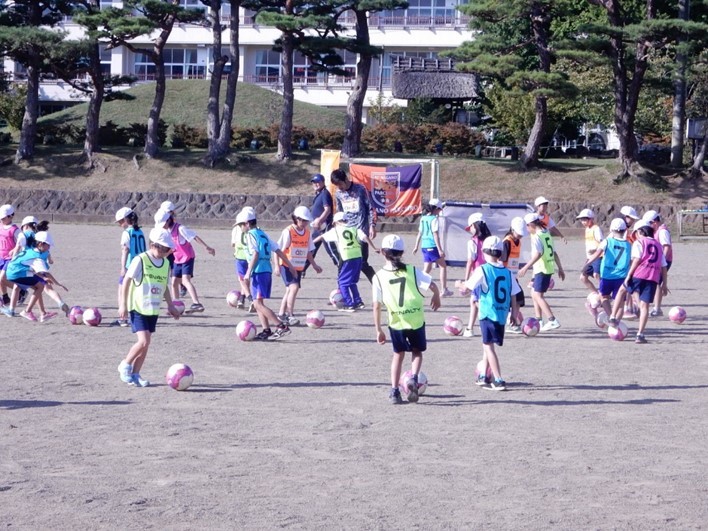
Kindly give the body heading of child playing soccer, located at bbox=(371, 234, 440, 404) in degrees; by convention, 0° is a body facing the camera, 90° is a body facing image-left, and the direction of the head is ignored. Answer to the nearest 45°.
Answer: approximately 180°

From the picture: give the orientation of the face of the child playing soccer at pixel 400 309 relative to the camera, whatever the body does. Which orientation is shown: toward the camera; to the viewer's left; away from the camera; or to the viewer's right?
away from the camera

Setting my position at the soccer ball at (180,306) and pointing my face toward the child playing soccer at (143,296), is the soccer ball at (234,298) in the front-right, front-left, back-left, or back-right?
back-left

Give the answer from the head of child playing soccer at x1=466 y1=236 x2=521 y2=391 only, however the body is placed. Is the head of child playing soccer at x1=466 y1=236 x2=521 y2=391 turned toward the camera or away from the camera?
away from the camera

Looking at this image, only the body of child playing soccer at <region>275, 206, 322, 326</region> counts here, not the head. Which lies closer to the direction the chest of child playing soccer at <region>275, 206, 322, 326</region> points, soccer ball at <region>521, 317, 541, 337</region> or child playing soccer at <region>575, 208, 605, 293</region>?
the soccer ball

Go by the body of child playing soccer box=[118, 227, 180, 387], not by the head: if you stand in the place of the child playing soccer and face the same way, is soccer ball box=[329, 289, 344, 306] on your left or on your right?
on your left

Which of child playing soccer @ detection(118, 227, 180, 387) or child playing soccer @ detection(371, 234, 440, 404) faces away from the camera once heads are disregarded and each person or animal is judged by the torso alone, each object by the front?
child playing soccer @ detection(371, 234, 440, 404)
